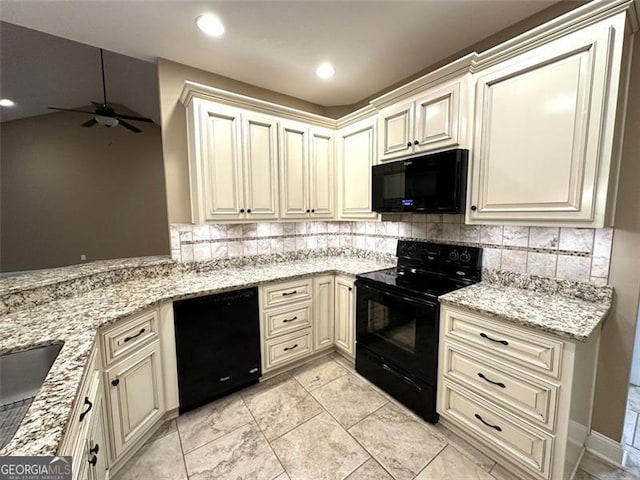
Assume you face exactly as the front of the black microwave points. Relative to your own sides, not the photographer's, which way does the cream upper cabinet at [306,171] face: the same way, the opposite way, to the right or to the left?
to the left

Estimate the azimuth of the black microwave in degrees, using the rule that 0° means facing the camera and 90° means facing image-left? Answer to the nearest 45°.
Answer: approximately 45°

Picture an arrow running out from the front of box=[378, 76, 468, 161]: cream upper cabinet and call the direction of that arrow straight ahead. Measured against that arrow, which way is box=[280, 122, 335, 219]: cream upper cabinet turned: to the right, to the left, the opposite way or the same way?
to the left

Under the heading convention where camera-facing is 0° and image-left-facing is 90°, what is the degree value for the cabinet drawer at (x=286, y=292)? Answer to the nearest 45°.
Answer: approximately 315°

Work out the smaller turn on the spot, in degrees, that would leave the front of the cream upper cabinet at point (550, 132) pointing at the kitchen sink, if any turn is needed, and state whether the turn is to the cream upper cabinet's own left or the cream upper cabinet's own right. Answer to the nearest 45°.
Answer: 0° — it already faces it

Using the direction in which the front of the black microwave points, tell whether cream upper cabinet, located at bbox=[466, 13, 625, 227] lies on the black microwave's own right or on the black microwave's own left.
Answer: on the black microwave's own left

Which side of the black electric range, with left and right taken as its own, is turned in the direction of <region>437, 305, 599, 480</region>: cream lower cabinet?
left
